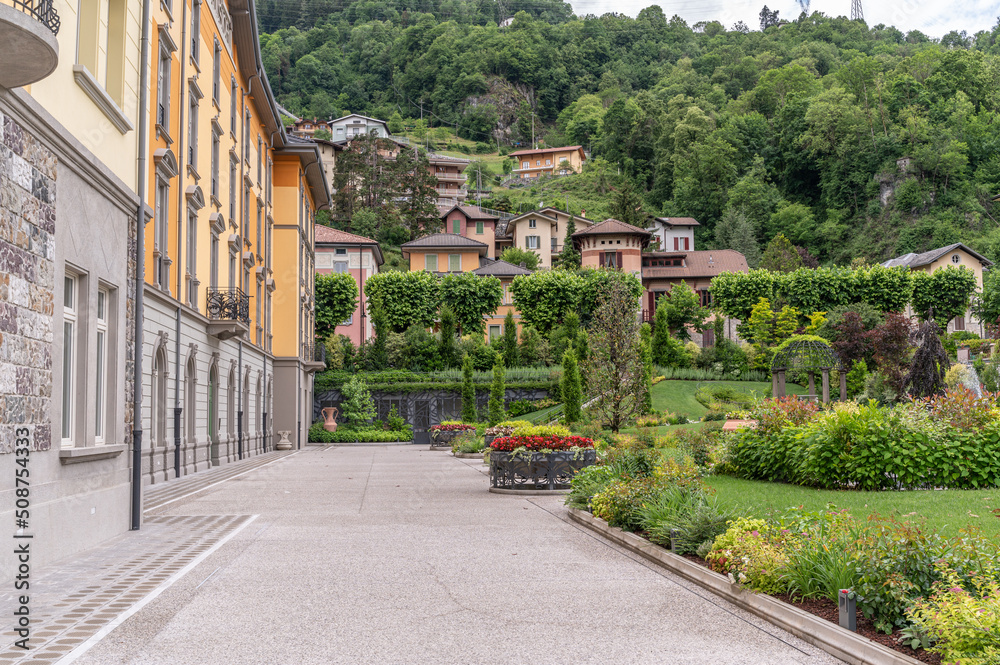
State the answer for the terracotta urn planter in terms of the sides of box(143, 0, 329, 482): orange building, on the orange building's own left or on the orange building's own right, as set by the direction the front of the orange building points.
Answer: on the orange building's own left

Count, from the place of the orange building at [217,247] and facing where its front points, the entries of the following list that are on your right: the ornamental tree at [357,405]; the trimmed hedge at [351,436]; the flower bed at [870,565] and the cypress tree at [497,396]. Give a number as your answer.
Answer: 1

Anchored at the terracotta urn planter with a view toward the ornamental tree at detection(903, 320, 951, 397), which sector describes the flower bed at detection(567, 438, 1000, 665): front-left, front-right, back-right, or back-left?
front-right

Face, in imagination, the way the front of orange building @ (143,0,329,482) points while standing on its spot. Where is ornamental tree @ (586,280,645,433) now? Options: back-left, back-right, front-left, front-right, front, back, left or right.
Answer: front

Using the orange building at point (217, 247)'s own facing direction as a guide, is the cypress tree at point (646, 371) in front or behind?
in front

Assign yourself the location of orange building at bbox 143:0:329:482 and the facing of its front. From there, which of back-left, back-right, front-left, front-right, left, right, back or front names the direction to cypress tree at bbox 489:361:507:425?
front-left

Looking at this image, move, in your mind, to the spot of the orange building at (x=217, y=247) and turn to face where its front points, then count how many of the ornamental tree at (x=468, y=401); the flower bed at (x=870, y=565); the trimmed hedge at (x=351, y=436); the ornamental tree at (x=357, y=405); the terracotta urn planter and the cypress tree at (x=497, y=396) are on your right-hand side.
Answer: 1

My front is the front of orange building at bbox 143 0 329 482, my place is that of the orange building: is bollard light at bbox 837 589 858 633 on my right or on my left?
on my right

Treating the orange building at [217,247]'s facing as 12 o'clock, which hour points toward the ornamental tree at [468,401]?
The ornamental tree is roughly at 10 o'clock from the orange building.

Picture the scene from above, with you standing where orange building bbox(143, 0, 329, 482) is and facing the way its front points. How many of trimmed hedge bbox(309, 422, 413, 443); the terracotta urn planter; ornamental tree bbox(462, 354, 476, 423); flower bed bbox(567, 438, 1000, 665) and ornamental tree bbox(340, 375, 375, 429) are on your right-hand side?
1

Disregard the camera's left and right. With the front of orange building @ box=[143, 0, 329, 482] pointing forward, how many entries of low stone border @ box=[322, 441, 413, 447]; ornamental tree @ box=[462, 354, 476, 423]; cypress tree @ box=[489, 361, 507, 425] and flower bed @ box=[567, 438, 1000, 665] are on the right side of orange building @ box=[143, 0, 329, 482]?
1

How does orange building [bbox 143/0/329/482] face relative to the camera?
to the viewer's right

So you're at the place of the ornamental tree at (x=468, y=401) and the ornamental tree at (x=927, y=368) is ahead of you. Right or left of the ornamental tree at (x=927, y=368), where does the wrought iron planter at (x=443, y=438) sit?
right

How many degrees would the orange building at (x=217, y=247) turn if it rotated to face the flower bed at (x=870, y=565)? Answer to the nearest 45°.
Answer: approximately 90° to its right

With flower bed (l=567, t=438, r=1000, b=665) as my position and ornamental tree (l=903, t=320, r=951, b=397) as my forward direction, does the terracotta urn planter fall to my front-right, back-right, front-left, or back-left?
front-left

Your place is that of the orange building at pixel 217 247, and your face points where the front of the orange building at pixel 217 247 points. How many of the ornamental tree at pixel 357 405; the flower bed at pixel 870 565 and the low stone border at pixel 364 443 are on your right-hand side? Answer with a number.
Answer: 1

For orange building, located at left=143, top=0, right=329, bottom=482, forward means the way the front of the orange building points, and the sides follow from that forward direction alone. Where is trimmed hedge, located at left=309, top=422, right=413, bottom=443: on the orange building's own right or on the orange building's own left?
on the orange building's own left
